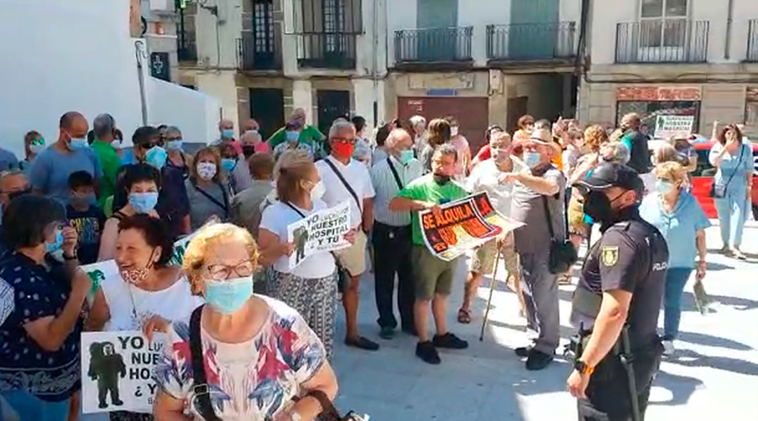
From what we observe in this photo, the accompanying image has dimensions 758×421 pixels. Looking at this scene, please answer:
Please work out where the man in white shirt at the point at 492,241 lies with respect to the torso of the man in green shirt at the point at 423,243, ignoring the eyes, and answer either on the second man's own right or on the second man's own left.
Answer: on the second man's own left

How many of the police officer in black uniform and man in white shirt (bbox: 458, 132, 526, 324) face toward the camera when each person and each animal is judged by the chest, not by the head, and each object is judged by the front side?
1

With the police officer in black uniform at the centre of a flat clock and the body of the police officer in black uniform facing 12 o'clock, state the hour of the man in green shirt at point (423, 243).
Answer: The man in green shirt is roughly at 2 o'clock from the police officer in black uniform.

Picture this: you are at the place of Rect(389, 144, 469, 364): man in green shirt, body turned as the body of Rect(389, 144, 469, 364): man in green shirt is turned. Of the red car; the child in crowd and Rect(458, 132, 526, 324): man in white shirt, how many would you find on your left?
2

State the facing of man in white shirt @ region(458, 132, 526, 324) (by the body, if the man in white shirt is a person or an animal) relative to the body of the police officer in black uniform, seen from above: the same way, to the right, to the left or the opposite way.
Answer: to the left

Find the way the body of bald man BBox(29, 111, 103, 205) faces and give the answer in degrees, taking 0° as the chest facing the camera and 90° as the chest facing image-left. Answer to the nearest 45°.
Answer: approximately 315°

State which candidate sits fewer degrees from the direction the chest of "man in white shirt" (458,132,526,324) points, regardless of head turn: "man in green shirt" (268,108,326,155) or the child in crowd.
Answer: the child in crowd

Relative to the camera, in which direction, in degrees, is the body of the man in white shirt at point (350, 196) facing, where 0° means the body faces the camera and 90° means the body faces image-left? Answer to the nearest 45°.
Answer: approximately 315°

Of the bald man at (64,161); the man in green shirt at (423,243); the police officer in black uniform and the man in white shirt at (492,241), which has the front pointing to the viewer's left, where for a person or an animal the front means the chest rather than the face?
the police officer in black uniform

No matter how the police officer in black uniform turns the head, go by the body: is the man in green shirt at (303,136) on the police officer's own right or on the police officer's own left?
on the police officer's own right

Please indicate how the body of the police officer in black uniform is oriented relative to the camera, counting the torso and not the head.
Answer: to the viewer's left

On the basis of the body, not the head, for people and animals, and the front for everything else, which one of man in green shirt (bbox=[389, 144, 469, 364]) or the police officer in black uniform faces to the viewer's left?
the police officer in black uniform
